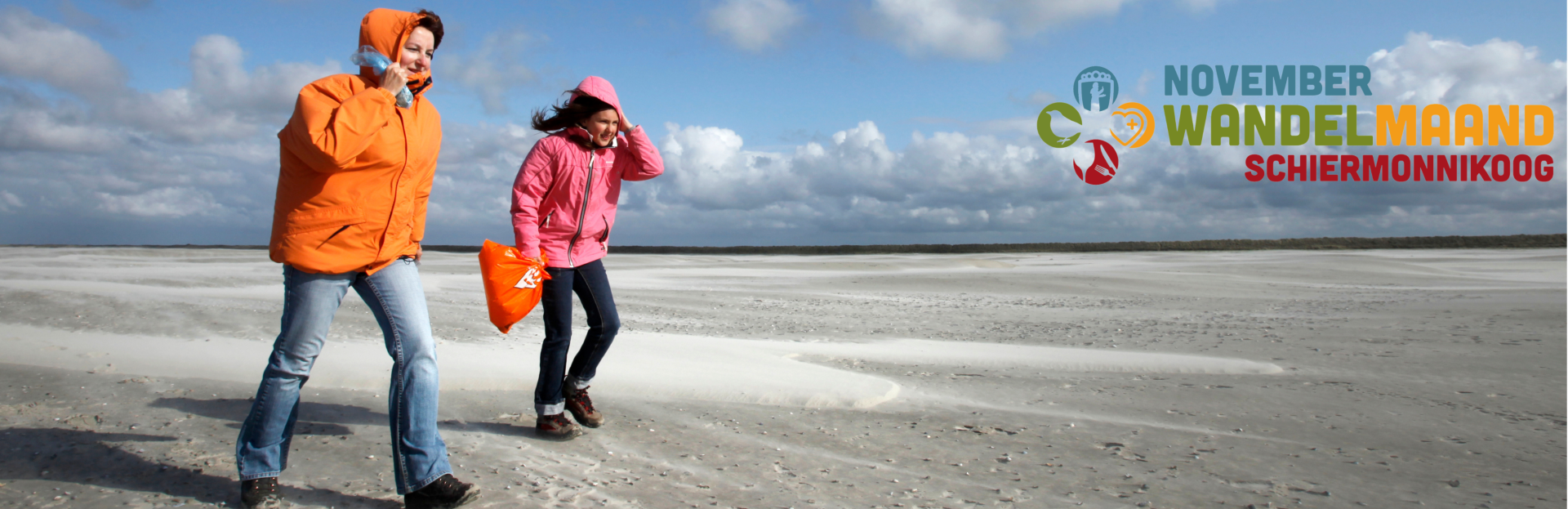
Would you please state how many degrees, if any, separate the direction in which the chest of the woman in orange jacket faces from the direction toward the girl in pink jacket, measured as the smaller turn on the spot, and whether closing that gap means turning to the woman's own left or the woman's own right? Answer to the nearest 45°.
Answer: approximately 90° to the woman's own left

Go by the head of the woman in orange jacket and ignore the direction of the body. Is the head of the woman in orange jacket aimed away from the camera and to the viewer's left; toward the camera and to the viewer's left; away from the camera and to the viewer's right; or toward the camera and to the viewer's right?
toward the camera and to the viewer's right

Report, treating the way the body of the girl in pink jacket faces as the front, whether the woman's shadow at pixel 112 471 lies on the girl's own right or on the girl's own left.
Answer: on the girl's own right

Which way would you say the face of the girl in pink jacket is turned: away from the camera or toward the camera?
toward the camera

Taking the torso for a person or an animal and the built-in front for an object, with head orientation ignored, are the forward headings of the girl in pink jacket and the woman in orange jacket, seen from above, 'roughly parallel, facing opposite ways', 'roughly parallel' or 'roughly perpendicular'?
roughly parallel
